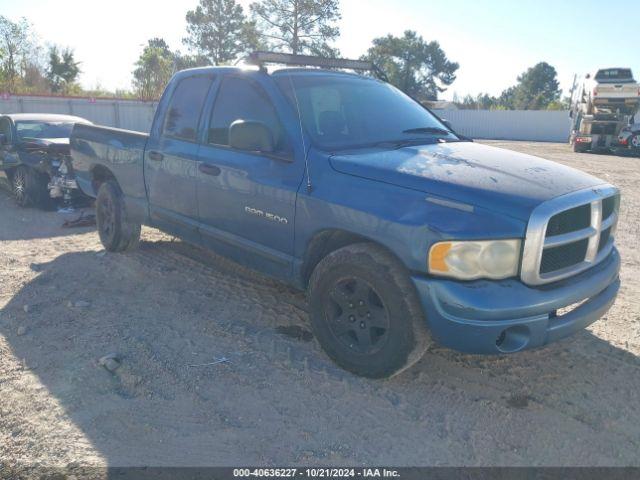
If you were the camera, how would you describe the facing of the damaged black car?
facing the viewer and to the right of the viewer

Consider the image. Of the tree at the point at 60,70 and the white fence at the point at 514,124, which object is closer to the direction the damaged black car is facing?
the white fence

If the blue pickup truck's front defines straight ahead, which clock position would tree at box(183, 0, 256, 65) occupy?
The tree is roughly at 7 o'clock from the blue pickup truck.

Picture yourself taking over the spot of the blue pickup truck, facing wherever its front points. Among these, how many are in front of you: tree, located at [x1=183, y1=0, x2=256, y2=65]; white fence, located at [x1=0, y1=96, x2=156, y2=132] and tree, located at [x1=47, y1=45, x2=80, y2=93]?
0

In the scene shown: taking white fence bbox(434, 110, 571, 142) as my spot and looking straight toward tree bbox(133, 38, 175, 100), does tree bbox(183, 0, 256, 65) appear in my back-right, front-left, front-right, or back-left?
front-right

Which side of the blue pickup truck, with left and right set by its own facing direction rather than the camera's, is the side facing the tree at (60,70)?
back

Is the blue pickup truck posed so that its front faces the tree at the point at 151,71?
no

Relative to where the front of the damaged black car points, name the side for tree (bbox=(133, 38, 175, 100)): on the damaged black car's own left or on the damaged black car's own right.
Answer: on the damaged black car's own left

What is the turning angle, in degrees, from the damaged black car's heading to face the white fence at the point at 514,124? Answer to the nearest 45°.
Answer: approximately 90° to its left

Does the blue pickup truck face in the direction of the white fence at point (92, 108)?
no

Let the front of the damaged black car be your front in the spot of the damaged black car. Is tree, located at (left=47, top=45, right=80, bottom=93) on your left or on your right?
on your left

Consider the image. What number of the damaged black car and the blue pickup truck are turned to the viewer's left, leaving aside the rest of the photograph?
0

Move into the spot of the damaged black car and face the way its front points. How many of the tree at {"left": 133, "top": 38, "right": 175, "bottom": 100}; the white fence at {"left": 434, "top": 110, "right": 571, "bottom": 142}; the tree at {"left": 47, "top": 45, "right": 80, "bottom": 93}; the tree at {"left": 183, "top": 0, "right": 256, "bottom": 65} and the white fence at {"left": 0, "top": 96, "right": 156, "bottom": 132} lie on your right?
0

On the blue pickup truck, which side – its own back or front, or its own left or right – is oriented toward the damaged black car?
back
